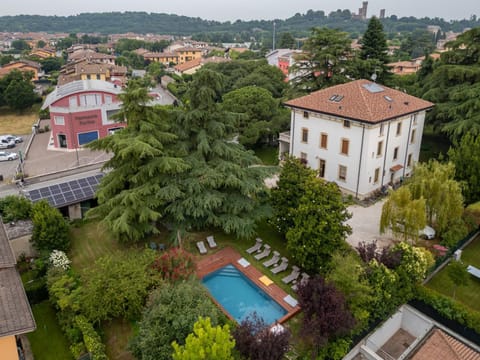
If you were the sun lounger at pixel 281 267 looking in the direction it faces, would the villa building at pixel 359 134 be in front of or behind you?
behind

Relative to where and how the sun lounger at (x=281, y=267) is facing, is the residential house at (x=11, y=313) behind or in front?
in front

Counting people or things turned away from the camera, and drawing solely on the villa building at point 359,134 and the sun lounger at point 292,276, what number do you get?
0

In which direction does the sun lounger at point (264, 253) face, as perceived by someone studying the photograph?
facing the viewer and to the left of the viewer

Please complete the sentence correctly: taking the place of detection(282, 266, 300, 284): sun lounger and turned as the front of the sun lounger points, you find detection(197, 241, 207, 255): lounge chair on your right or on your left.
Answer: on your right

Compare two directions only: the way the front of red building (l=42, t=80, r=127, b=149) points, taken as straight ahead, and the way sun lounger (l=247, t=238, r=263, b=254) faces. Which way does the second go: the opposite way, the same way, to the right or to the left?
to the right

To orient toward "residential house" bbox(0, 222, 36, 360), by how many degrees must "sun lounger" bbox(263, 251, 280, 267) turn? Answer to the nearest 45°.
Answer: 0° — it already faces it

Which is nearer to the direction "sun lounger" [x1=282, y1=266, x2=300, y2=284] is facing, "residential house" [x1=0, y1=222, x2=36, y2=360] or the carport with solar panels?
the residential house

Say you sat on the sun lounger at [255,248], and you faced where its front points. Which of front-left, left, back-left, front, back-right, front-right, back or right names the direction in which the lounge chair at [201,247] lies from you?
front-right

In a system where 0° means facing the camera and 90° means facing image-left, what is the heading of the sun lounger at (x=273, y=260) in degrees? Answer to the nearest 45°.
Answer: approximately 45°

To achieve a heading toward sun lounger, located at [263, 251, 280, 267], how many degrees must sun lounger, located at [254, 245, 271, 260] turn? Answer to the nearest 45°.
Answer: approximately 90° to its left
